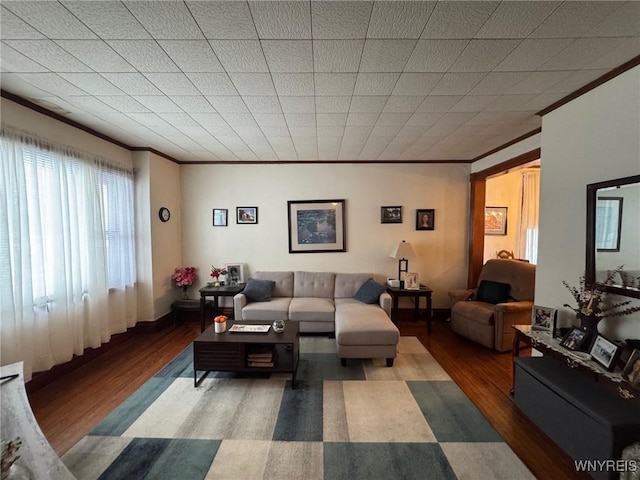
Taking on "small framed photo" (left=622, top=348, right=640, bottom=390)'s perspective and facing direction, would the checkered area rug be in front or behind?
in front

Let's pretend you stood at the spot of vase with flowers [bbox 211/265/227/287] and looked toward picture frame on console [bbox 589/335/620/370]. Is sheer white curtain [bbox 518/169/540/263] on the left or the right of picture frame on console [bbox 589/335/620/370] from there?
left

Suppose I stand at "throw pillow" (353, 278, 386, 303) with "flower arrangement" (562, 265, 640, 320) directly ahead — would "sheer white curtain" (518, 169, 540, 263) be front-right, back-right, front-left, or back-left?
front-left

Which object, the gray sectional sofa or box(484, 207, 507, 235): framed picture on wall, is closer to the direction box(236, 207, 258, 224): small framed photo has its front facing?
the gray sectional sofa

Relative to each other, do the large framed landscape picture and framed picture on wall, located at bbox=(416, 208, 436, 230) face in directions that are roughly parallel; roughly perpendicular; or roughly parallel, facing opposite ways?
roughly parallel

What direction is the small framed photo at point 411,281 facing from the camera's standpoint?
toward the camera

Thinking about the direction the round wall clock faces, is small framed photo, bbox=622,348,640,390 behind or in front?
in front

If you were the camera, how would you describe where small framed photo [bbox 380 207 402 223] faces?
facing the viewer

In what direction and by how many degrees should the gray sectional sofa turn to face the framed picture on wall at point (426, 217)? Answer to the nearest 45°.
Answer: approximately 135° to its left

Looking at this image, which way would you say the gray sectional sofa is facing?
toward the camera
